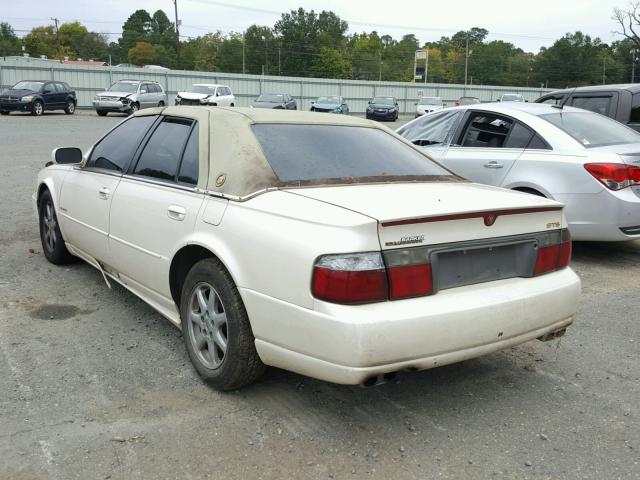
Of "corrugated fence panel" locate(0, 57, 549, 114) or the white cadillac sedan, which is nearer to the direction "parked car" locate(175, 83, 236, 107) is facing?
the white cadillac sedan

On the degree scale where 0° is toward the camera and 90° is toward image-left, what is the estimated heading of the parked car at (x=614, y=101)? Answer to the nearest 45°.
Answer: approximately 135°

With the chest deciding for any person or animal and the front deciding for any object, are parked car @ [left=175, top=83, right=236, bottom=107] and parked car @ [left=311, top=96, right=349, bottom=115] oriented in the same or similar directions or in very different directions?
same or similar directions

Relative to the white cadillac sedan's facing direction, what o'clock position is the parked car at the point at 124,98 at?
The parked car is roughly at 1 o'clock from the white cadillac sedan.

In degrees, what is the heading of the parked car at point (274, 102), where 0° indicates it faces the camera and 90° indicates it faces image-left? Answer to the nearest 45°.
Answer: approximately 45°

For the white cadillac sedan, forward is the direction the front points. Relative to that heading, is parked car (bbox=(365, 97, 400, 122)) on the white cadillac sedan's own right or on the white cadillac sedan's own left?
on the white cadillac sedan's own right

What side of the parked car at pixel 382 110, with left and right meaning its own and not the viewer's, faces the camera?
front

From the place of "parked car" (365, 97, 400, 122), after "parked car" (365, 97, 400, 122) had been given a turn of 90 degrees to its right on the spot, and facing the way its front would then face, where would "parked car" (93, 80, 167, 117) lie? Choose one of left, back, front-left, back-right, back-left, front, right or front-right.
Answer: front-left

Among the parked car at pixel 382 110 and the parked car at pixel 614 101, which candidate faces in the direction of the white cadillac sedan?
the parked car at pixel 382 110

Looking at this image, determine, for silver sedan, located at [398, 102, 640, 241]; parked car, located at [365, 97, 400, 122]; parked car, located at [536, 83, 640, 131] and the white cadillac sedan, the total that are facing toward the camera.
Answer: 1

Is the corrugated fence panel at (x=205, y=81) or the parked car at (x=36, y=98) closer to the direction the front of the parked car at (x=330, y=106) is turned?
the parked car

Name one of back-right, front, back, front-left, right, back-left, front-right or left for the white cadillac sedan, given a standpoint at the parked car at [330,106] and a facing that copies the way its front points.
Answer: front-left

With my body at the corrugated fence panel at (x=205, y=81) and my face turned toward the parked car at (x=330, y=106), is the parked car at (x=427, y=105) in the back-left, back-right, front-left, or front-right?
front-left

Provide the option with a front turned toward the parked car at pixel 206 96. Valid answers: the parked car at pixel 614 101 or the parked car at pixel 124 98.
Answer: the parked car at pixel 614 101

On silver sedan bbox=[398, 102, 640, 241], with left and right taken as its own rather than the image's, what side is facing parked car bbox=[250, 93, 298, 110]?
front

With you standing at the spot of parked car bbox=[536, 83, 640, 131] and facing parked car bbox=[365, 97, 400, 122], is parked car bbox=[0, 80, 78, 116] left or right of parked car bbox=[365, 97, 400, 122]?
left

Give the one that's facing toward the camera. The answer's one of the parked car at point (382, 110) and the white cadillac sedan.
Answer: the parked car

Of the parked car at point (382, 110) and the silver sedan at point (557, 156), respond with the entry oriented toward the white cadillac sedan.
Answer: the parked car

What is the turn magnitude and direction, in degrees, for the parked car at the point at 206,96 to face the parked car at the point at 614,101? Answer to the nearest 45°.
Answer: approximately 45° to its left
